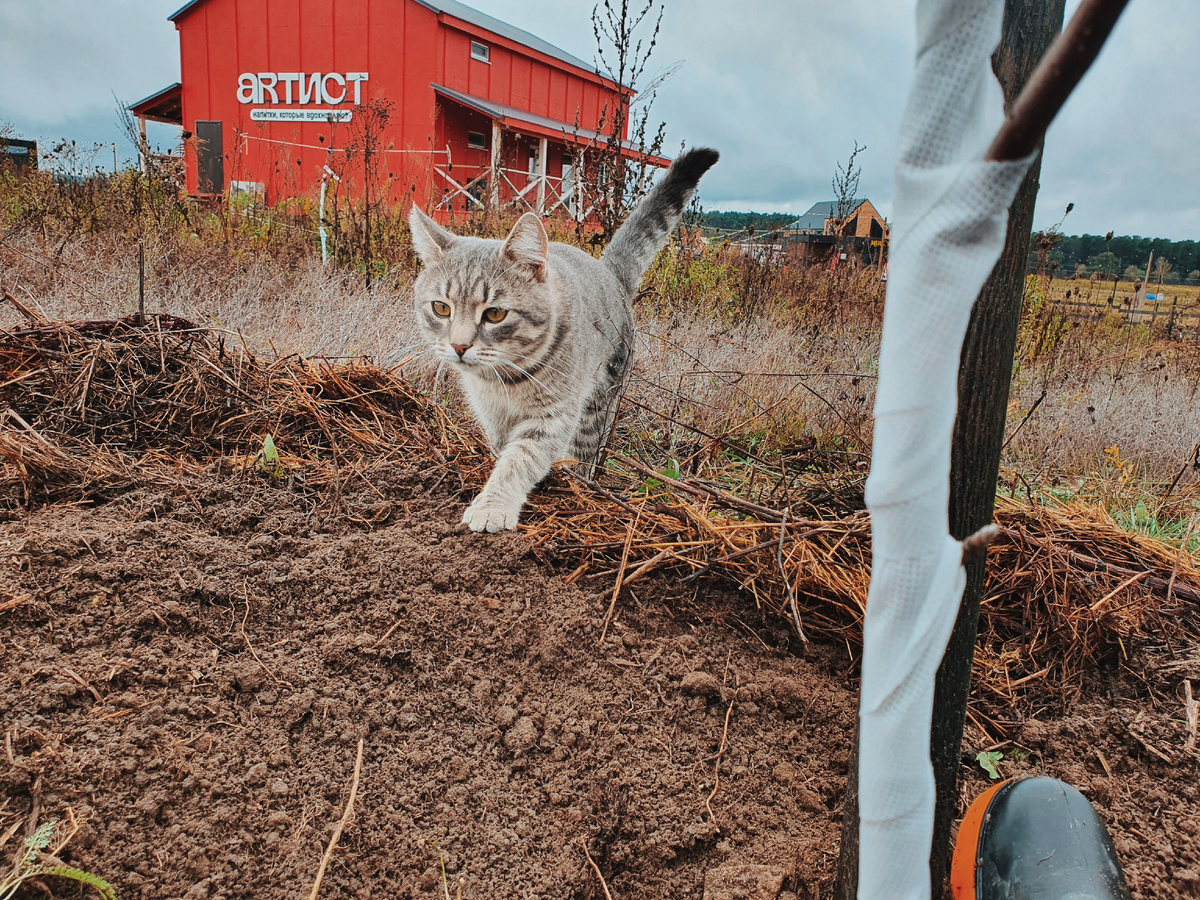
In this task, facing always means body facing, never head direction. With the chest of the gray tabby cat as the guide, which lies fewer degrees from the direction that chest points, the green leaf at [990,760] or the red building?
the green leaf

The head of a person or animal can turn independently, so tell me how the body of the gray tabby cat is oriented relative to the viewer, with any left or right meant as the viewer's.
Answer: facing the viewer and to the left of the viewer

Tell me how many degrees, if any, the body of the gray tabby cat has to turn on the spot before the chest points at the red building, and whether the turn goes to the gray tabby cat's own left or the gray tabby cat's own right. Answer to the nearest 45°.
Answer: approximately 135° to the gray tabby cat's own right

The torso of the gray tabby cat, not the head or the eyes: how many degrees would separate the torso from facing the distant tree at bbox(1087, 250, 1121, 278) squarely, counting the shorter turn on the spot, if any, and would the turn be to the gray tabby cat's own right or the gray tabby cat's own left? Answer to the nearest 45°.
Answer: approximately 180°

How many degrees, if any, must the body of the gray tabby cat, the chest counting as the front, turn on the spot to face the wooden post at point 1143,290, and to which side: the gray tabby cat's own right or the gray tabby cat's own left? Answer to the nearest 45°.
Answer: approximately 180°

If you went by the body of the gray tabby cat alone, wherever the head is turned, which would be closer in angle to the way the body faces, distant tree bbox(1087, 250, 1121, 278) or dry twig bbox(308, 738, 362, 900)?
the dry twig

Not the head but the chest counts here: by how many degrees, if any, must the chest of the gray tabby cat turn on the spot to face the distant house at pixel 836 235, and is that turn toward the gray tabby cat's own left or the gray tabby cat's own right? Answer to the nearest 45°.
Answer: approximately 180°

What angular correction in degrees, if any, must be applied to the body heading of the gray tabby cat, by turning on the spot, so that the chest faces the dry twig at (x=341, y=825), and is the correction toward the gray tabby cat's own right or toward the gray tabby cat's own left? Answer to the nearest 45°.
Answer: approximately 45° to the gray tabby cat's own left

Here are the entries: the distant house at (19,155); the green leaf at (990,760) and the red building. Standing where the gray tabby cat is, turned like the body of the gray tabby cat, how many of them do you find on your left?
1

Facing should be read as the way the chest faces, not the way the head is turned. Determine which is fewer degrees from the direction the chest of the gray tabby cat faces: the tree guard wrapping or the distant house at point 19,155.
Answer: the tree guard wrapping

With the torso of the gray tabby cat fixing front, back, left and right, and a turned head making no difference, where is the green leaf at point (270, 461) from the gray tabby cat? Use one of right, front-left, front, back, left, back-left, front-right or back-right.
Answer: front
